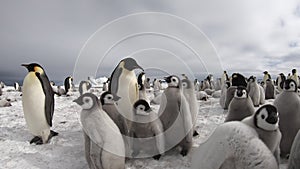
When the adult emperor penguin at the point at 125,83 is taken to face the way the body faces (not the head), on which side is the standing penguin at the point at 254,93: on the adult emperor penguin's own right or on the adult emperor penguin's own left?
on the adult emperor penguin's own left

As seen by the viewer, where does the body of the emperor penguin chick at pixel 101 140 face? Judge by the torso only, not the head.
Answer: to the viewer's left

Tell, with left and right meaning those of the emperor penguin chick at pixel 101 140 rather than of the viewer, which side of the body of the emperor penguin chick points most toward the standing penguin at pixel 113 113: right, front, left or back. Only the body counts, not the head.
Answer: right

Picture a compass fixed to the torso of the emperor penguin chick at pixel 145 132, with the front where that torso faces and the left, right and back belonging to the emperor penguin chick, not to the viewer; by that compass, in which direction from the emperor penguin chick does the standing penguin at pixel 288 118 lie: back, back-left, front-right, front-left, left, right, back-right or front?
back-left

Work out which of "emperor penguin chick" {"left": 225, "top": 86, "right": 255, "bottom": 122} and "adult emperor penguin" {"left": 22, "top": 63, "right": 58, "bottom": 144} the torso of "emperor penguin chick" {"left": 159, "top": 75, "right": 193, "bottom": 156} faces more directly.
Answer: the adult emperor penguin

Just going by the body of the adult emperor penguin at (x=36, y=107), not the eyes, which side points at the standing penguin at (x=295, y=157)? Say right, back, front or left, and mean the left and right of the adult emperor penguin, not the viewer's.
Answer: left

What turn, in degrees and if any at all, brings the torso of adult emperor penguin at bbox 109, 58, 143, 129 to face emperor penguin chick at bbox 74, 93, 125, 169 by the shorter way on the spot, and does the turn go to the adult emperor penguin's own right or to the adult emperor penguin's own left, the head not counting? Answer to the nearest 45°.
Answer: approximately 45° to the adult emperor penguin's own right

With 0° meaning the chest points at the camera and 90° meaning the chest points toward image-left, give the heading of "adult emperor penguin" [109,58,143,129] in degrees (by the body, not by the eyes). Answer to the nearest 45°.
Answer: approximately 315°

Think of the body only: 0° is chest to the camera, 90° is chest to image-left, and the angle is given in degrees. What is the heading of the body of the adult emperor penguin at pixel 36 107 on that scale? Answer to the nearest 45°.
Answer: approximately 45°

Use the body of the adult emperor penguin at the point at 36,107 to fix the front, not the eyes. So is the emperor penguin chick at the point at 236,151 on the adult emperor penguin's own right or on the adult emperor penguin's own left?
on the adult emperor penguin's own left

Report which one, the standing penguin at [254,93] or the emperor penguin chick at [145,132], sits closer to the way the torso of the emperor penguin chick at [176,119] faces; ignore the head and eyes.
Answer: the emperor penguin chick

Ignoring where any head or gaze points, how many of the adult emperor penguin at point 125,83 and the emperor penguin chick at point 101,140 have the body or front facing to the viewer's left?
1

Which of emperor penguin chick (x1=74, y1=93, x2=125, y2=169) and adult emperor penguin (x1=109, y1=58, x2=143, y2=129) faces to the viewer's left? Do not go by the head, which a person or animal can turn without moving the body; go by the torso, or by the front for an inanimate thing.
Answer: the emperor penguin chick

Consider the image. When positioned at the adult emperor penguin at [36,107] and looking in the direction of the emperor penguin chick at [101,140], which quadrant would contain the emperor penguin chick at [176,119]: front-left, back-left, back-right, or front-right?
front-left

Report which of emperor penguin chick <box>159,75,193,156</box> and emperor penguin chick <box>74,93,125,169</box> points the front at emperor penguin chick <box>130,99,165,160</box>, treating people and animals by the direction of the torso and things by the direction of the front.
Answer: emperor penguin chick <box>159,75,193,156</box>
